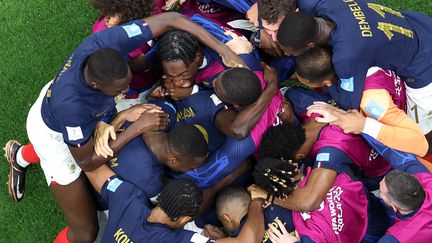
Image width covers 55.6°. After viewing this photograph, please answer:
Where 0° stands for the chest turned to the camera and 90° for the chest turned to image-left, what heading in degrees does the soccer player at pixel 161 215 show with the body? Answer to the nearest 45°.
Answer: approximately 225°

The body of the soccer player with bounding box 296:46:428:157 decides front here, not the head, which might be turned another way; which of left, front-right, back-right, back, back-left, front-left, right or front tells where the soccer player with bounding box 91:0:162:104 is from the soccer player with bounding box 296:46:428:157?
front

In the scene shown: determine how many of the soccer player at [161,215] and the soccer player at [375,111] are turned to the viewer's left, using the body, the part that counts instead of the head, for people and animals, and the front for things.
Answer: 1

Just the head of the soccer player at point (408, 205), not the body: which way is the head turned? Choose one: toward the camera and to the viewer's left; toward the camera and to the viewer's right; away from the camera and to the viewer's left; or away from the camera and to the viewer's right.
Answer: away from the camera and to the viewer's left

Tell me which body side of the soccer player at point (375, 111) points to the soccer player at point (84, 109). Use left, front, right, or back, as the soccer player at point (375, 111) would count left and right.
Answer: front

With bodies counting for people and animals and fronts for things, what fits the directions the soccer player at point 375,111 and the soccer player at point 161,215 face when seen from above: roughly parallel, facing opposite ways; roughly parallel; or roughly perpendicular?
roughly perpendicular

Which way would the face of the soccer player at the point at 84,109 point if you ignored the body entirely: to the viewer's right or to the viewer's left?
to the viewer's right

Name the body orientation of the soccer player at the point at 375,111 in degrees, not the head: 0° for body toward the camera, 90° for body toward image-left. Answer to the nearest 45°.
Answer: approximately 90°

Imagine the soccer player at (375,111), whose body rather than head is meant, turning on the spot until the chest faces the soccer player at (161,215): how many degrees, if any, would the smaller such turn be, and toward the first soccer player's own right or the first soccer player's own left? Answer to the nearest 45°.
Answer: approximately 45° to the first soccer player's own left

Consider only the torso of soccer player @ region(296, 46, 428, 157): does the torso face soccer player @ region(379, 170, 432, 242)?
no
